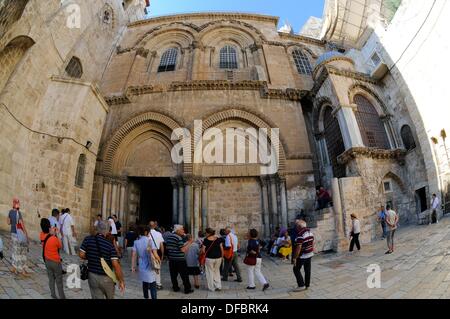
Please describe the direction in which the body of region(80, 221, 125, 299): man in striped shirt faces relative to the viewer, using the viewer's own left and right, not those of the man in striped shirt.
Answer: facing away from the viewer

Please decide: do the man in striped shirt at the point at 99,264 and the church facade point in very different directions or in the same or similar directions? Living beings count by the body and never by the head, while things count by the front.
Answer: very different directions

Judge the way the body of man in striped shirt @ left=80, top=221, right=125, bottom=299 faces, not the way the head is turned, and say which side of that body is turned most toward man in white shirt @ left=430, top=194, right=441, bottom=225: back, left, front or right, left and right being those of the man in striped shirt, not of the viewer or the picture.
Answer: right
